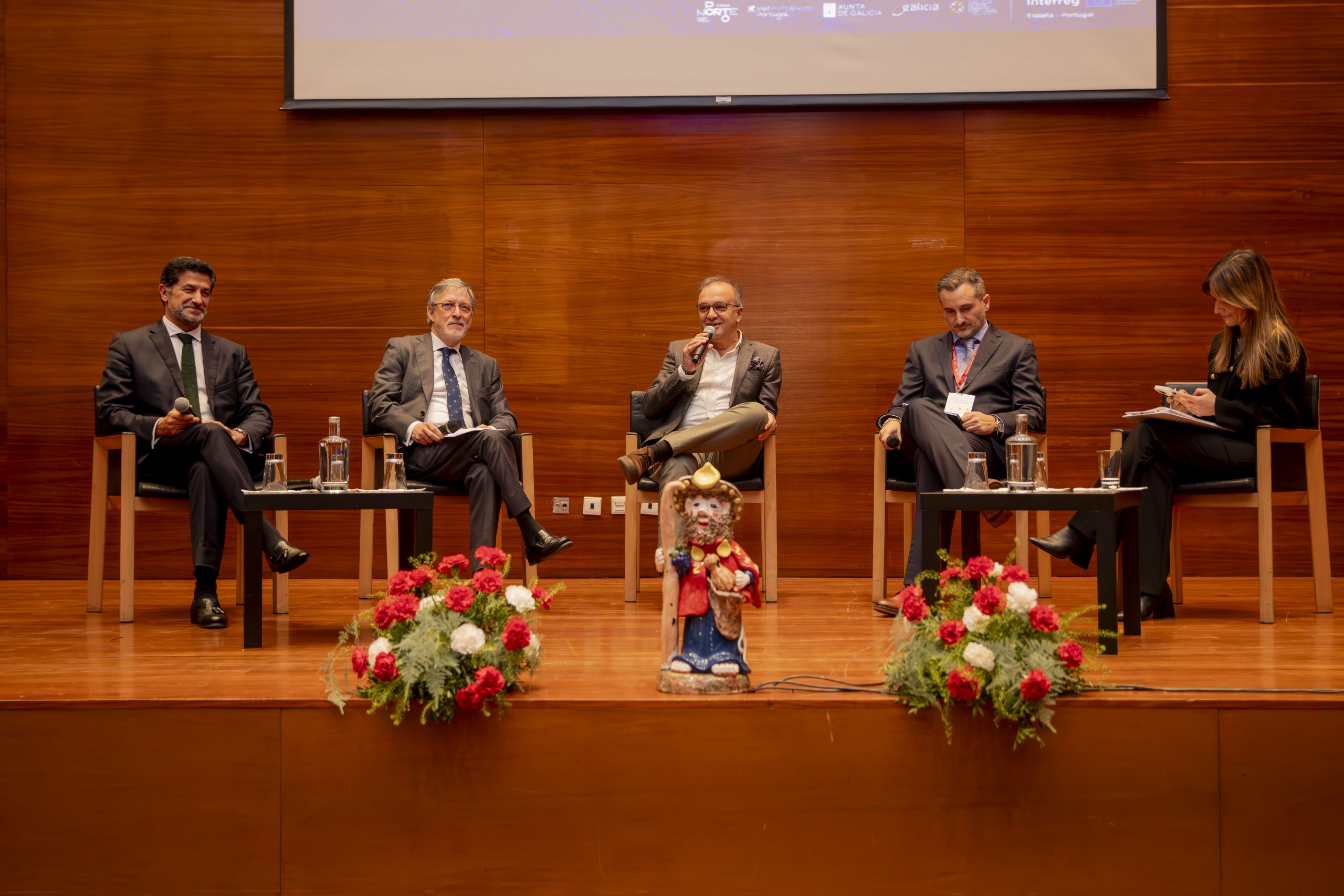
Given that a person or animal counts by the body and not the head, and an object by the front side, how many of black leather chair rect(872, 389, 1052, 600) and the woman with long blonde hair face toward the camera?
1

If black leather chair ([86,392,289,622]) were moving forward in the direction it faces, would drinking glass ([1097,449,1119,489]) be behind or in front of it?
in front

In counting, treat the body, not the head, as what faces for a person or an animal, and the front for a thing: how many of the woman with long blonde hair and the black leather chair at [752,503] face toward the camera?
1

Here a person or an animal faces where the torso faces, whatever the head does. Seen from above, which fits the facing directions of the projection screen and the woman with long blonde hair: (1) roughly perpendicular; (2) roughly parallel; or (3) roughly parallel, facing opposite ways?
roughly perpendicular

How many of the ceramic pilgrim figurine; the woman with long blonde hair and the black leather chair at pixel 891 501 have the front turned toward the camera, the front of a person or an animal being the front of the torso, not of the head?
2

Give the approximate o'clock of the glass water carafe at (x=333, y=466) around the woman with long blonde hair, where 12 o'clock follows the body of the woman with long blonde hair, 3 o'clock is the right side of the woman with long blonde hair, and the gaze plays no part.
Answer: The glass water carafe is roughly at 11 o'clock from the woman with long blonde hair.

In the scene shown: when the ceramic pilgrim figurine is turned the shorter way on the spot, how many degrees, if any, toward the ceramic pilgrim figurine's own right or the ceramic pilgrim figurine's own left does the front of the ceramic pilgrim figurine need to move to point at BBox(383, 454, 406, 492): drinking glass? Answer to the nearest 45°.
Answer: approximately 135° to the ceramic pilgrim figurine's own right

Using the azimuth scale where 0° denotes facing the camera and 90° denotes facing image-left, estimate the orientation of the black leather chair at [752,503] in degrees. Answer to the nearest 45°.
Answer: approximately 0°

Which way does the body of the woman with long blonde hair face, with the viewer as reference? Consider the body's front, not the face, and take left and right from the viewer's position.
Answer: facing to the left of the viewer

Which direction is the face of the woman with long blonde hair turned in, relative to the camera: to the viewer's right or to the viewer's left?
to the viewer's left
